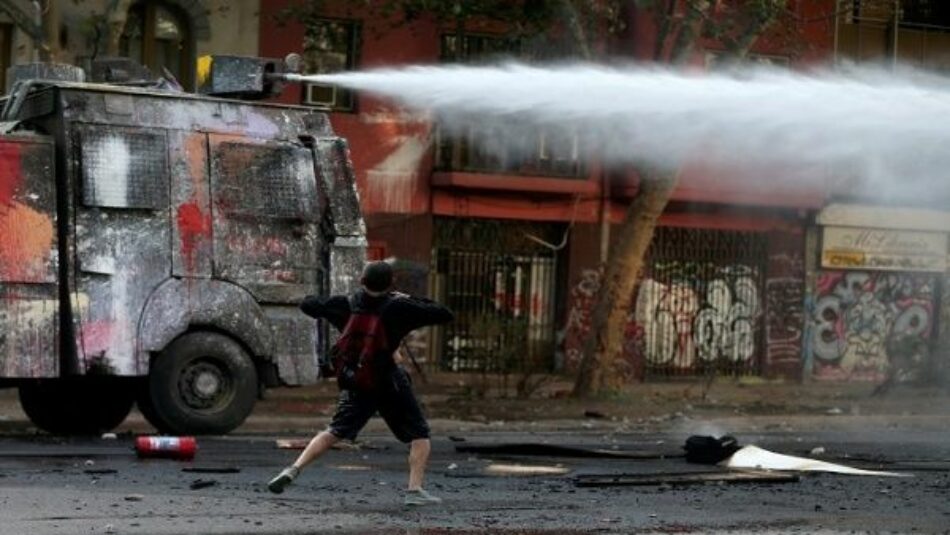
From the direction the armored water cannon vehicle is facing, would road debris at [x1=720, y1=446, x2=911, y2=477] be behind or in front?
in front

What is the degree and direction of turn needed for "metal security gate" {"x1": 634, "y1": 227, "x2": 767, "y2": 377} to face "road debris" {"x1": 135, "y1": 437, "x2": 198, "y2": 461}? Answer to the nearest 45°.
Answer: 0° — it already faces it

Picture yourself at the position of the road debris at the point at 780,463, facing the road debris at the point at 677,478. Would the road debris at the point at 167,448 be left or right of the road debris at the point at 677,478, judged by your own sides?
right

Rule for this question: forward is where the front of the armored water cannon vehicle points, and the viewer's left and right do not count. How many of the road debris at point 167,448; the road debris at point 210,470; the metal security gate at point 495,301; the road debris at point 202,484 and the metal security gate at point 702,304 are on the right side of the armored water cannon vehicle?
3

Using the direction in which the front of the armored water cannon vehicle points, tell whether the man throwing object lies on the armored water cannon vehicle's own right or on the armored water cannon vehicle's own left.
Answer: on the armored water cannon vehicle's own right

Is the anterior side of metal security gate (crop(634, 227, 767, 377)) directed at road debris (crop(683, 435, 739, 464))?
yes

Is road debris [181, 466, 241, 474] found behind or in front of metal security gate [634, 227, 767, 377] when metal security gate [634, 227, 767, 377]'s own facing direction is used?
in front

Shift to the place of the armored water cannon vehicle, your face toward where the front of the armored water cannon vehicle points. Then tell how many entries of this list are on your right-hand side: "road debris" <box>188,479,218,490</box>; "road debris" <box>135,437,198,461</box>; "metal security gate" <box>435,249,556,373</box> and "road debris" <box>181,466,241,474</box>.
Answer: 3

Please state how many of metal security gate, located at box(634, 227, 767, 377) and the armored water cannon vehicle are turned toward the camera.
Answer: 1

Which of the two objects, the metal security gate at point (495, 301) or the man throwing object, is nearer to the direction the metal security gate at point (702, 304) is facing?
the man throwing object

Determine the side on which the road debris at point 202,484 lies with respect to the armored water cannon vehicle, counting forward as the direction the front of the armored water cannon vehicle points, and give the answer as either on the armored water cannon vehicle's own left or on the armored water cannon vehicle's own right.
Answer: on the armored water cannon vehicle's own right

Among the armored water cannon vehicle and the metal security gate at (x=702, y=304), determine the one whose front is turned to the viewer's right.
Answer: the armored water cannon vehicle

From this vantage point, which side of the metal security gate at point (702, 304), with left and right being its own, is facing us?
front

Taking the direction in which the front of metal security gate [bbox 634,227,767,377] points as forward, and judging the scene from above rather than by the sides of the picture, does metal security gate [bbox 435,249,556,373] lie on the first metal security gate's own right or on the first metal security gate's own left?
on the first metal security gate's own right

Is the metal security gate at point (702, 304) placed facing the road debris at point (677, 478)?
yes

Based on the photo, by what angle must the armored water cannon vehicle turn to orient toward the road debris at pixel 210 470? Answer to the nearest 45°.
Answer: approximately 90° to its right

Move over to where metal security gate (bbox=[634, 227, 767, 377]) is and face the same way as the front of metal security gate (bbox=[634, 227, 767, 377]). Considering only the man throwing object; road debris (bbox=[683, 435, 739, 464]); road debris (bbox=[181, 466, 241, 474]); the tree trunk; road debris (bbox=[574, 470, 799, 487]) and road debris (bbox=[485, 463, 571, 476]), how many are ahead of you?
6

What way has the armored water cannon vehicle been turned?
to the viewer's right

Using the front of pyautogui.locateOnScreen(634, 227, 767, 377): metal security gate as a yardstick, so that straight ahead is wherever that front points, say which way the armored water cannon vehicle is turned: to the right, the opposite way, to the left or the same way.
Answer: to the left
